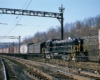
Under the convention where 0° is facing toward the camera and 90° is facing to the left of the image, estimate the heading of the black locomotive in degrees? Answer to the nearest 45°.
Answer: approximately 315°
